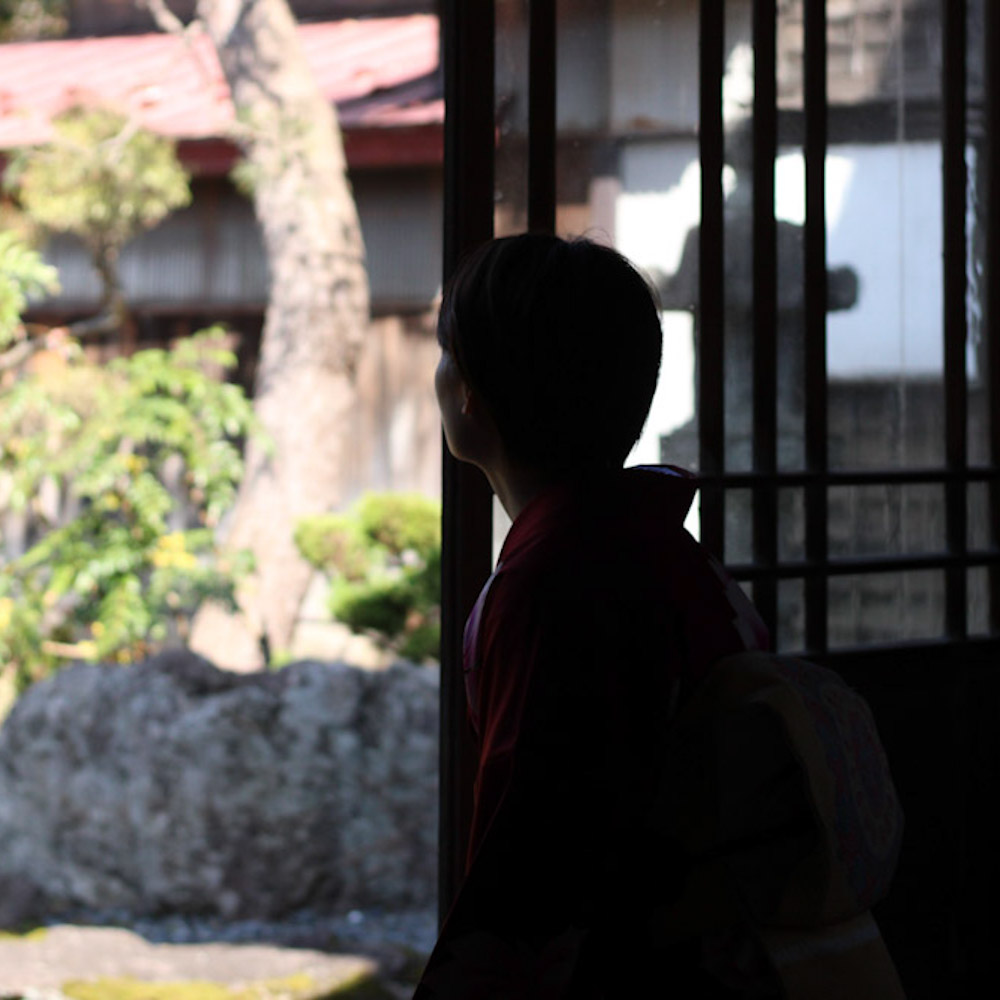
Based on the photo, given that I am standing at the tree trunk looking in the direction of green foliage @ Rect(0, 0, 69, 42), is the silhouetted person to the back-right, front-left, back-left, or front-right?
back-left

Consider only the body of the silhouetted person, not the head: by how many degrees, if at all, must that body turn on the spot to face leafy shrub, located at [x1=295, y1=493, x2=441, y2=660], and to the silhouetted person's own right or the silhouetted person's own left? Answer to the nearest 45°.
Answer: approximately 45° to the silhouetted person's own right

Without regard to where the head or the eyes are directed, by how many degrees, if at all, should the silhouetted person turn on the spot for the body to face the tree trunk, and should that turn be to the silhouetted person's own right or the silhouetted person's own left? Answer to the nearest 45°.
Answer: approximately 45° to the silhouetted person's own right

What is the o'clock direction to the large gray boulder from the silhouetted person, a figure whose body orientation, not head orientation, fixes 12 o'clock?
The large gray boulder is roughly at 1 o'clock from the silhouetted person.

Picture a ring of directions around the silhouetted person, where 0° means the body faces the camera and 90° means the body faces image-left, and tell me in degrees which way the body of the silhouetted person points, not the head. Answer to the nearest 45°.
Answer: approximately 135°

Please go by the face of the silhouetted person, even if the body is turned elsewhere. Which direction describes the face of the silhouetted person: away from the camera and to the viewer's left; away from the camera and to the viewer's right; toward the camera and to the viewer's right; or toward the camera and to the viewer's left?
away from the camera and to the viewer's left
